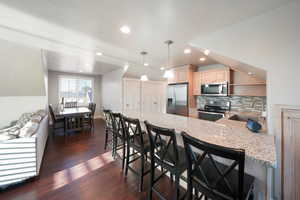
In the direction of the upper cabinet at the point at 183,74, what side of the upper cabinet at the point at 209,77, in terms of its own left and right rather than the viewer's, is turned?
right

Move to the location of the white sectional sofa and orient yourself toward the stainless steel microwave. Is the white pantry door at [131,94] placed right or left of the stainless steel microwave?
left

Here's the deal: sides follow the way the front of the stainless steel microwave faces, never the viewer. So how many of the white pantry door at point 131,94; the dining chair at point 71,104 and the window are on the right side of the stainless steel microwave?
3
